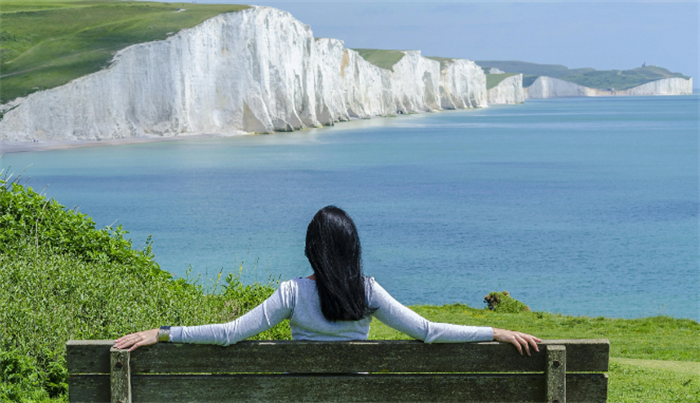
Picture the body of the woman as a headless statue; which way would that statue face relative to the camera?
away from the camera

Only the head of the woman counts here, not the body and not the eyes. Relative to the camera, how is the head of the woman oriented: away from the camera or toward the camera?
away from the camera

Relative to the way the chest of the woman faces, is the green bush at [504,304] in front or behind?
in front
